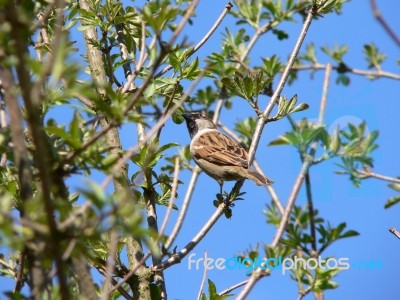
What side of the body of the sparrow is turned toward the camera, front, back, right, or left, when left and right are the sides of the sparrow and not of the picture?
left
